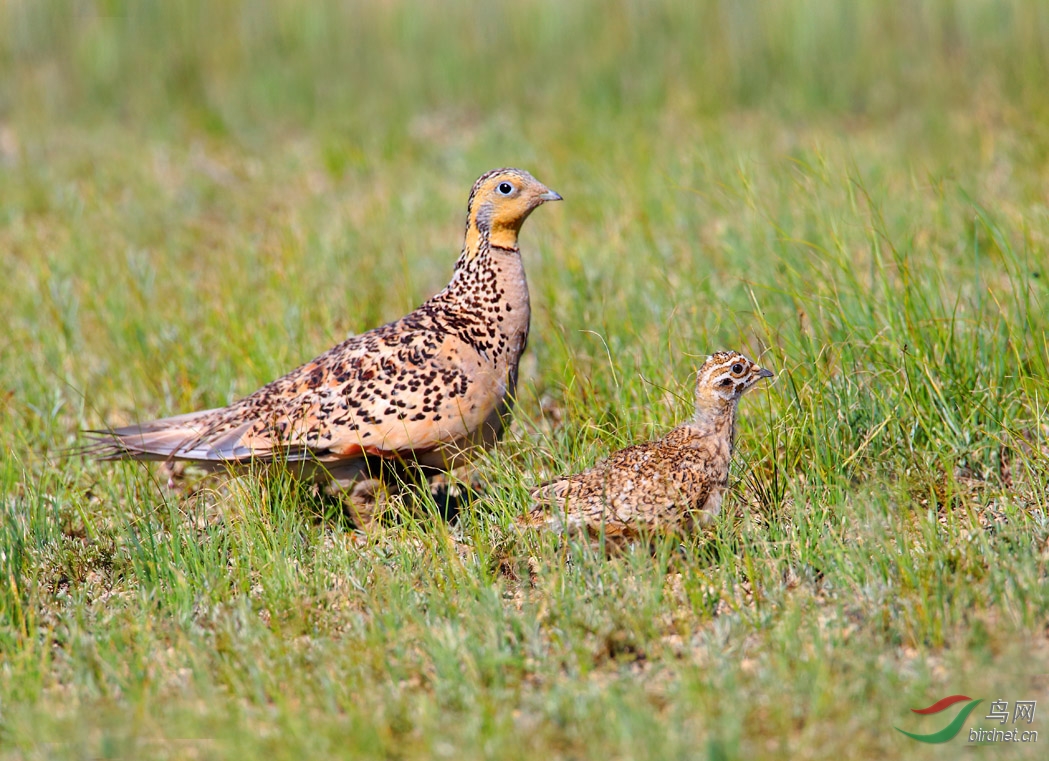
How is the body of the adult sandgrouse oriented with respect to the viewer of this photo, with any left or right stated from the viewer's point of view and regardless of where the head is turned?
facing to the right of the viewer

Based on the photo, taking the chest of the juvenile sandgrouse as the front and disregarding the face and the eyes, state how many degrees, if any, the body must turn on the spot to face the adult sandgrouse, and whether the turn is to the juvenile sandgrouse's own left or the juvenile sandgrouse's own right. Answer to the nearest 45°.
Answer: approximately 135° to the juvenile sandgrouse's own left

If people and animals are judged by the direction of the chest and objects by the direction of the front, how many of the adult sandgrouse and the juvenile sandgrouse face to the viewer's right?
2

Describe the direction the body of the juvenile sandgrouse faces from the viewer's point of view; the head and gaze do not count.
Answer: to the viewer's right

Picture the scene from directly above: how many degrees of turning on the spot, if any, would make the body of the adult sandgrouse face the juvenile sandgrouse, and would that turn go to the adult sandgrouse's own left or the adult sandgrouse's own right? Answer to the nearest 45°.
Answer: approximately 45° to the adult sandgrouse's own right
